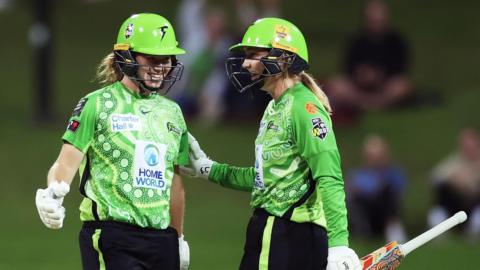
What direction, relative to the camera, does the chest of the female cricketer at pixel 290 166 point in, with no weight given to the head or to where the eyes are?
to the viewer's left

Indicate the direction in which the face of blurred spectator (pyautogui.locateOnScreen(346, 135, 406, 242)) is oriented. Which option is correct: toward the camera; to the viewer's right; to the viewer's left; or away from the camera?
toward the camera

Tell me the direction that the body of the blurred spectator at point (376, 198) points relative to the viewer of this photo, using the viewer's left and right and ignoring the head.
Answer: facing the viewer

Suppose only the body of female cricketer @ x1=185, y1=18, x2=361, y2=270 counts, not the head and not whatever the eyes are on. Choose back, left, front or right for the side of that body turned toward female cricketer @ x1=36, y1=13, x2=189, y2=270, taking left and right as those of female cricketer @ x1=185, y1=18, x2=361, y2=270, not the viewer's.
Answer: front

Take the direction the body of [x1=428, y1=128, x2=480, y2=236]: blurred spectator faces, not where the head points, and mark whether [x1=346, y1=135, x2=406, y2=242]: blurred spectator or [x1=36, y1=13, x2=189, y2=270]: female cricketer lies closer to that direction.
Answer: the female cricketer

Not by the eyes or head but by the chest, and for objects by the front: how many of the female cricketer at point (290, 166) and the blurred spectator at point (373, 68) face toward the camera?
1

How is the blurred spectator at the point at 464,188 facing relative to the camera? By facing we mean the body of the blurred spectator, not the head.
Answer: toward the camera

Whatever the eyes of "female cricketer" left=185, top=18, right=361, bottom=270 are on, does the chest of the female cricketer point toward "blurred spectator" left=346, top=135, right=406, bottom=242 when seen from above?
no

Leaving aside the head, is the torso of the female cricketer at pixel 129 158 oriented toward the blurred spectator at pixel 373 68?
no

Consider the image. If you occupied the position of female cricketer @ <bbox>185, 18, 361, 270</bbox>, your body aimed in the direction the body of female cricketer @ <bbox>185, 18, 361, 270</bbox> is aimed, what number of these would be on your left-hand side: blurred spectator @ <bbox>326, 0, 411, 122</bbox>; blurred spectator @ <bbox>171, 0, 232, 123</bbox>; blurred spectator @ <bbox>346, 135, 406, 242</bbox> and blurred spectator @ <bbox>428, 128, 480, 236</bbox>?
0

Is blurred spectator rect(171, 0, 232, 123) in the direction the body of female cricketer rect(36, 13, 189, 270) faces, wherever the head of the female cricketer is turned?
no

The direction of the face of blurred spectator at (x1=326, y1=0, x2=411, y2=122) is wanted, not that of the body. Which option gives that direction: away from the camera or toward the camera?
toward the camera

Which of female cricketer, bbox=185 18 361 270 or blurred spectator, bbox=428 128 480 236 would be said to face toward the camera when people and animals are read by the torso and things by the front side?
the blurred spectator

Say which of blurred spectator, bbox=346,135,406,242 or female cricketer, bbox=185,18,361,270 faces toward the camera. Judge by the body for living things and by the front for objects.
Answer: the blurred spectator

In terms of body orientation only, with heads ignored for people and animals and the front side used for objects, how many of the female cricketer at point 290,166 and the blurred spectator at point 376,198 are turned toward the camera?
1

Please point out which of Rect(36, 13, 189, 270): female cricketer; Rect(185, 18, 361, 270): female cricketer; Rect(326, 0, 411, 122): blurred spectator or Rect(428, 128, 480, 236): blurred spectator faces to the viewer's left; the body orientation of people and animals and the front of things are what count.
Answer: Rect(185, 18, 361, 270): female cricketer

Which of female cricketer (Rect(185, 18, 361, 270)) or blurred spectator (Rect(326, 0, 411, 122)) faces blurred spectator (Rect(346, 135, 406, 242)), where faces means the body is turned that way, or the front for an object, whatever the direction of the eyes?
blurred spectator (Rect(326, 0, 411, 122))

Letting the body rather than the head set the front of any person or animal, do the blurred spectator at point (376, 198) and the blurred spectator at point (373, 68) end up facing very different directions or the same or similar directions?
same or similar directions

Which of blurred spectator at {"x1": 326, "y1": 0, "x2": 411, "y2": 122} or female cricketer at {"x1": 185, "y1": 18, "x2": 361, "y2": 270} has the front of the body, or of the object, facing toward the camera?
the blurred spectator

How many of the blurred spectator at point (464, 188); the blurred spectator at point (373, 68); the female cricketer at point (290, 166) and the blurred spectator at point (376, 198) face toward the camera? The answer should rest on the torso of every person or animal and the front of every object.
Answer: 3

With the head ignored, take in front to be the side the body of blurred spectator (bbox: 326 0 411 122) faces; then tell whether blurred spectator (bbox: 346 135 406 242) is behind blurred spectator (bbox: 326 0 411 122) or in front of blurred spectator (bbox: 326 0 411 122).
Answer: in front
